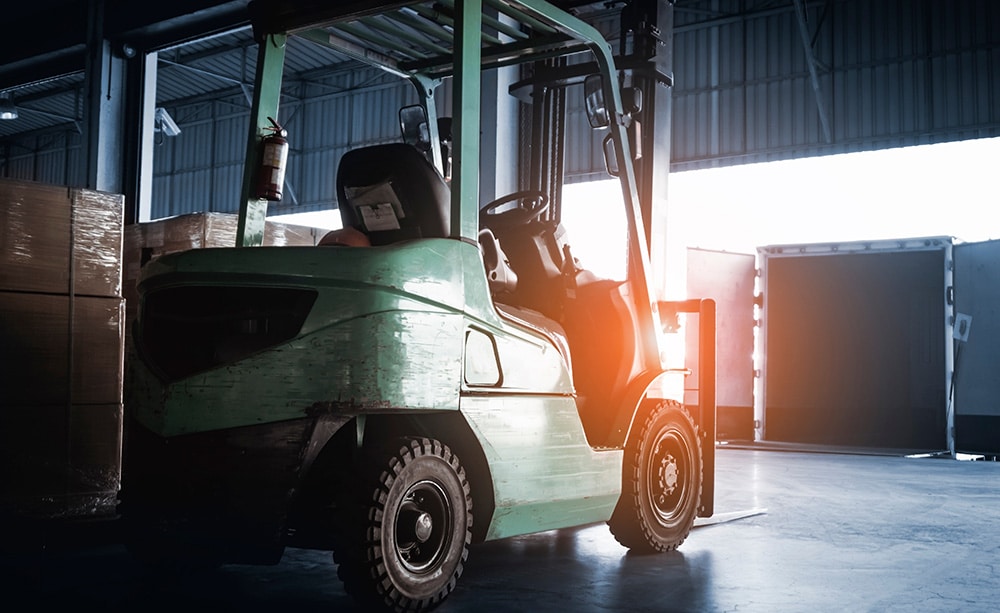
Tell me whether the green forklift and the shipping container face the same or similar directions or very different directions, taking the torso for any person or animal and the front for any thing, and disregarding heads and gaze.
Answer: very different directions

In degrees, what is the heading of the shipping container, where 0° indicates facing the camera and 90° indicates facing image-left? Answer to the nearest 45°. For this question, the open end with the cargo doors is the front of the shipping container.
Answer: approximately 0°

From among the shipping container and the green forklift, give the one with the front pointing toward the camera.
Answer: the shipping container

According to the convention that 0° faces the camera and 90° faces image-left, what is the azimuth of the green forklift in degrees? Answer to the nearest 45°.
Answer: approximately 225°

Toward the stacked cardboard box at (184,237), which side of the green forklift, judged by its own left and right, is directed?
left

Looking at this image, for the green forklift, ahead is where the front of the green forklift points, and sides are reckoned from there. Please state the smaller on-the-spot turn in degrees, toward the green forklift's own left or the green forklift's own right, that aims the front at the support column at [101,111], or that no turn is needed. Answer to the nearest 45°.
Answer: approximately 90° to the green forklift's own left

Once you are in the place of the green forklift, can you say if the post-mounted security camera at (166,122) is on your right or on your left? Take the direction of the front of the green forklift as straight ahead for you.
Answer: on your left

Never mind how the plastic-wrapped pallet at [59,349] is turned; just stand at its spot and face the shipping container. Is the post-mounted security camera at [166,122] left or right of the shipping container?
left

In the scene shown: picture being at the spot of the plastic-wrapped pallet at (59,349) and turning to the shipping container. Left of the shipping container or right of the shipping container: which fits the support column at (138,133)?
left

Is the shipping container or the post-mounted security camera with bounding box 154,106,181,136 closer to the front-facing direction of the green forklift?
the shipping container

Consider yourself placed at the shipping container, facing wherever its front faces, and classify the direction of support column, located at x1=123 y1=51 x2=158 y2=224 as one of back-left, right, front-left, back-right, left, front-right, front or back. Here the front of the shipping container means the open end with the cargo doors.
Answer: front-right

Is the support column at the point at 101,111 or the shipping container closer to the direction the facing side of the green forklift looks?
the shipping container

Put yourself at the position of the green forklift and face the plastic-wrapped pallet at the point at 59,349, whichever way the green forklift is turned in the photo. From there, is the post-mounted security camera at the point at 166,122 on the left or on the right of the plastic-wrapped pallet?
right
